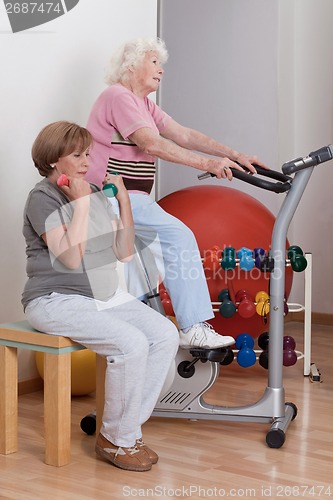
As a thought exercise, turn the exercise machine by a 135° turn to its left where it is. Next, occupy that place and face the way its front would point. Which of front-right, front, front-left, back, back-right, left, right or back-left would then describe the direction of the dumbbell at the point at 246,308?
front-right

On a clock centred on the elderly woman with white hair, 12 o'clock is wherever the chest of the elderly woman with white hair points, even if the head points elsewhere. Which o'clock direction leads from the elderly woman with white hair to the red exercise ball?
The red exercise ball is roughly at 10 o'clock from the elderly woman with white hair.

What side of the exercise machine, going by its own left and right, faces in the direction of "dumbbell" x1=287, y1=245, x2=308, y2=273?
left

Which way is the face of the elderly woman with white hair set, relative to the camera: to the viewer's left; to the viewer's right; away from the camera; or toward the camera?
to the viewer's right

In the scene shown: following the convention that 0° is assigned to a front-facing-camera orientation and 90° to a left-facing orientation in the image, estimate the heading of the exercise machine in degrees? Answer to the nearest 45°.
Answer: approximately 270°

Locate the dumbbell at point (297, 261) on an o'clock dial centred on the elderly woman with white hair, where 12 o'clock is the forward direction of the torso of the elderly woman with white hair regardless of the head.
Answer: The dumbbell is roughly at 11 o'clock from the elderly woman with white hair.

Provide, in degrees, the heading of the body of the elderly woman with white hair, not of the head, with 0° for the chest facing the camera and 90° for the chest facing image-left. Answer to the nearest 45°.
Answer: approximately 270°

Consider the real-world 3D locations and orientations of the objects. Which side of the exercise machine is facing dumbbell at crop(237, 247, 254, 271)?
left
